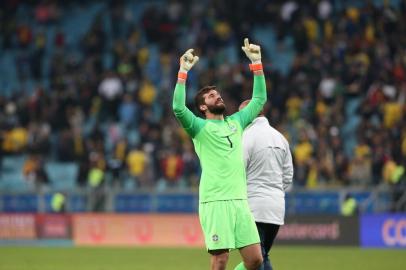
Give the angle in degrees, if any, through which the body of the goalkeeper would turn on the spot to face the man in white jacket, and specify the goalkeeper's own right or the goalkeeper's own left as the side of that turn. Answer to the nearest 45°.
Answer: approximately 90° to the goalkeeper's own left

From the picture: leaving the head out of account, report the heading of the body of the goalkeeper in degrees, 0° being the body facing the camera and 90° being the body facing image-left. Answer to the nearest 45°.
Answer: approximately 315°
